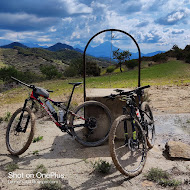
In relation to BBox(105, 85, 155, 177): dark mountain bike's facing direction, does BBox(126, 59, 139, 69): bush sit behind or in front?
behind

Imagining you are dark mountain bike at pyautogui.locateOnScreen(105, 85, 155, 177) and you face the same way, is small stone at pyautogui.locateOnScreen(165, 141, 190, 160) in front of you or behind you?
behind

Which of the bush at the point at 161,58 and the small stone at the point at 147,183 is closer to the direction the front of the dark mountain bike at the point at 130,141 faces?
the small stone

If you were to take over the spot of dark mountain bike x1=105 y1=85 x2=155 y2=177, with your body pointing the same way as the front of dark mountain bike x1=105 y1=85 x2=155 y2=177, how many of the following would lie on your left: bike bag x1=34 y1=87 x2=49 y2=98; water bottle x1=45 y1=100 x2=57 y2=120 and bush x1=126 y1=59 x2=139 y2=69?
0

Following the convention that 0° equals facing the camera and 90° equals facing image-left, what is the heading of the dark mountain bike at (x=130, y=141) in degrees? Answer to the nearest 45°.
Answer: approximately 45°

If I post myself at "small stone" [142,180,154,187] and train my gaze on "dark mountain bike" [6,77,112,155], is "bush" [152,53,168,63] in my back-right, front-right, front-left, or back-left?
front-right

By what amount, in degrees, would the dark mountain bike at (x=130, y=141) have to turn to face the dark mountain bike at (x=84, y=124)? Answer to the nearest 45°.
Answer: approximately 90° to its right

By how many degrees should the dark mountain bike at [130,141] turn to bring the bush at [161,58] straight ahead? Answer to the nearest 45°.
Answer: approximately 135° to its right

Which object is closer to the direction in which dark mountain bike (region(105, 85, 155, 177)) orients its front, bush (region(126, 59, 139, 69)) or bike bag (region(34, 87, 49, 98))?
the bike bag

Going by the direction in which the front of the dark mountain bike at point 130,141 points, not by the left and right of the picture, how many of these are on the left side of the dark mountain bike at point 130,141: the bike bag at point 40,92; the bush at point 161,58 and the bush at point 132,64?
0

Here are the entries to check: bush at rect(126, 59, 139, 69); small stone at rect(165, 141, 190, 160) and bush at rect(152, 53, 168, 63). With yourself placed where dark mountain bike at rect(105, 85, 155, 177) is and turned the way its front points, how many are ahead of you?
0
